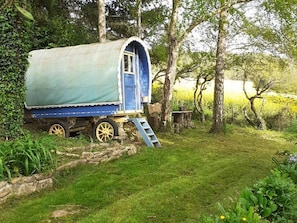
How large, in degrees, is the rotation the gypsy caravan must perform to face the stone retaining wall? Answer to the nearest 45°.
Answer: approximately 45° to its right

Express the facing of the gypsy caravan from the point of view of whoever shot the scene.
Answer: facing the viewer and to the right of the viewer

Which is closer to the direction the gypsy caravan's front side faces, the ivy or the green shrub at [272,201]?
the green shrub

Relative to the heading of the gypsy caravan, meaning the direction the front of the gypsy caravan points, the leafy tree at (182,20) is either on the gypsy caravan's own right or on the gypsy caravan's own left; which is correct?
on the gypsy caravan's own left

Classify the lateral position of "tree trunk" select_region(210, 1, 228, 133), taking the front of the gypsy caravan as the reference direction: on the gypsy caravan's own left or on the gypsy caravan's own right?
on the gypsy caravan's own left

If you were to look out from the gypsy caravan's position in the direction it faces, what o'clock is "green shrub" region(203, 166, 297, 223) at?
The green shrub is roughly at 1 o'clock from the gypsy caravan.

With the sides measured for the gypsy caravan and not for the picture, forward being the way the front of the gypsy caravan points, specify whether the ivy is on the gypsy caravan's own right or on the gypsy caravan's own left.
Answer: on the gypsy caravan's own right

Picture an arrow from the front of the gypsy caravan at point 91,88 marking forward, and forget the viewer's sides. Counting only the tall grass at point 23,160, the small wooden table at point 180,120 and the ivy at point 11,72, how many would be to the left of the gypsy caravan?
1
